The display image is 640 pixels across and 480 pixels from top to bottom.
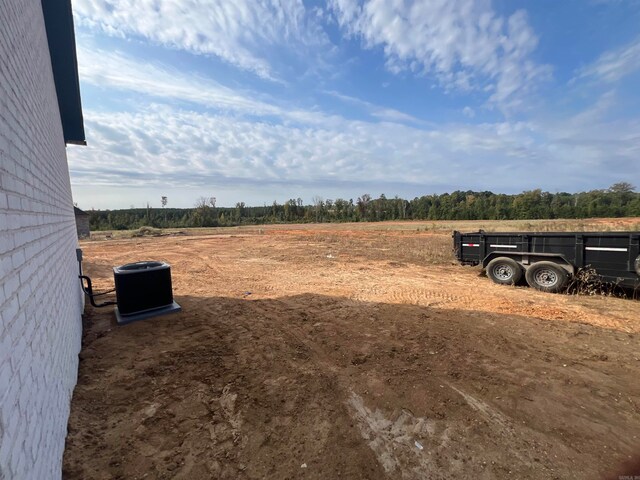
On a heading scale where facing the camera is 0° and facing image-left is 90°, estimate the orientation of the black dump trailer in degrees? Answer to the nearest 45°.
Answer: approximately 315°
